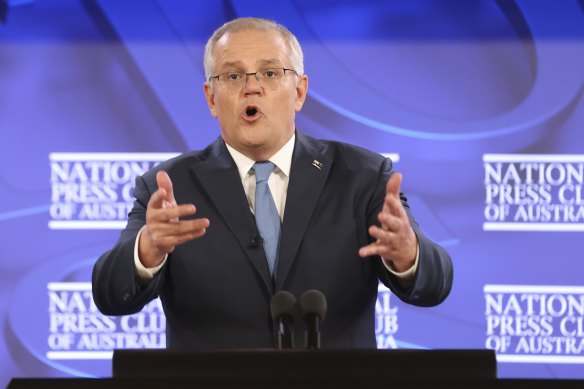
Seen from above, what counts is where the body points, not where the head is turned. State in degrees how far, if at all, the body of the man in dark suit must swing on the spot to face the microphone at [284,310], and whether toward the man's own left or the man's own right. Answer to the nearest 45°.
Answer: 0° — they already face it

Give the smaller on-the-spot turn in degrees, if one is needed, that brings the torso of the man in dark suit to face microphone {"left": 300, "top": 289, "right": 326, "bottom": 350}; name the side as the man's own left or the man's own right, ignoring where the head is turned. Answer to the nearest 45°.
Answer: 0° — they already face it

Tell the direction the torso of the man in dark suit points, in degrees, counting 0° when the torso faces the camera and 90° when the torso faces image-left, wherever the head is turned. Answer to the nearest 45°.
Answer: approximately 0°
